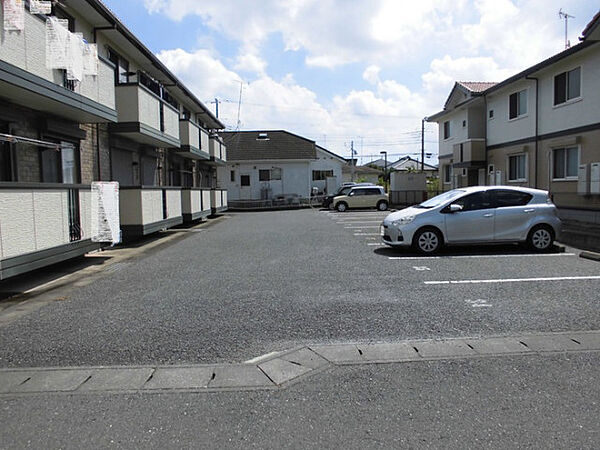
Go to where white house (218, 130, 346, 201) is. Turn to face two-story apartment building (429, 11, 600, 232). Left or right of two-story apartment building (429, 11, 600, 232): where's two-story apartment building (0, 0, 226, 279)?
right

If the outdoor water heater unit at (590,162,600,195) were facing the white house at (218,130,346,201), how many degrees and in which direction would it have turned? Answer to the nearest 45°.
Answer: approximately 45° to its right

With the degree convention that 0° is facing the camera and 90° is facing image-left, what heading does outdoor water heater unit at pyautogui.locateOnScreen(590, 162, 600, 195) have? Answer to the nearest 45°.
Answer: approximately 90°

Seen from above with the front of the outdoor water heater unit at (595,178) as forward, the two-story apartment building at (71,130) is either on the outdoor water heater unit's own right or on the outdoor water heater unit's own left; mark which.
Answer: on the outdoor water heater unit's own left

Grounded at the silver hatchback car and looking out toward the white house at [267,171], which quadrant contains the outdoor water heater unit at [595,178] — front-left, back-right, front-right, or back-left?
front-right

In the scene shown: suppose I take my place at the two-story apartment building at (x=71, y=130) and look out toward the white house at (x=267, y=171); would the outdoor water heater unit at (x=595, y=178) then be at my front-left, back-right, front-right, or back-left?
front-right
